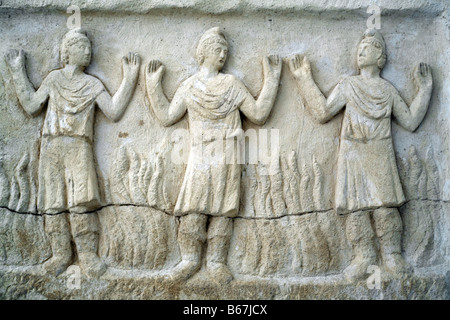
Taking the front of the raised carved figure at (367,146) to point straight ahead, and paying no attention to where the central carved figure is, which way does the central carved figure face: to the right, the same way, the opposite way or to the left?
the same way

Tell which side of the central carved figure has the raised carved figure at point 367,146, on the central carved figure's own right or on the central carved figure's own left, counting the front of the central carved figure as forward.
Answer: on the central carved figure's own left

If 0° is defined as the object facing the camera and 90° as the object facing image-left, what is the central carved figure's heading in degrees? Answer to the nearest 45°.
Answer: approximately 0°

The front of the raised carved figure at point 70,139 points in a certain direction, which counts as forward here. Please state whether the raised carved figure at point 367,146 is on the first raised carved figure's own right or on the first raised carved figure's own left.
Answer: on the first raised carved figure's own left

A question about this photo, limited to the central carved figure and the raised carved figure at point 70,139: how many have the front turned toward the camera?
2

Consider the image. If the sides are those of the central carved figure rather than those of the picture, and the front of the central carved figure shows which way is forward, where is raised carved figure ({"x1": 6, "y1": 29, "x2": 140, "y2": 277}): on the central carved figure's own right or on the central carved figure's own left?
on the central carved figure's own right

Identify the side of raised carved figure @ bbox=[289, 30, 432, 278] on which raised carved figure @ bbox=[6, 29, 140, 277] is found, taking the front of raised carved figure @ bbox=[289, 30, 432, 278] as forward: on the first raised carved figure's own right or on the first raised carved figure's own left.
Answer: on the first raised carved figure's own right

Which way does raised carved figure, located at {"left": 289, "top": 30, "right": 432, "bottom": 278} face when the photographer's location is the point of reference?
facing the viewer

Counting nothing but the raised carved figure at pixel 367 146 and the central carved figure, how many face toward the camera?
2

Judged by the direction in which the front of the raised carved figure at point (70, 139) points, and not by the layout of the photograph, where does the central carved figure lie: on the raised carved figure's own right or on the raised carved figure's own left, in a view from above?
on the raised carved figure's own left

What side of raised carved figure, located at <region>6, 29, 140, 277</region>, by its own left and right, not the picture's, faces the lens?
front

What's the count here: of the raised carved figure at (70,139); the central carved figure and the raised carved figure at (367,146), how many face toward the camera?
3
